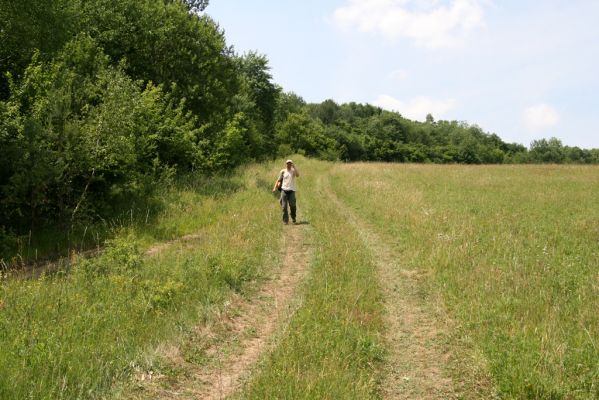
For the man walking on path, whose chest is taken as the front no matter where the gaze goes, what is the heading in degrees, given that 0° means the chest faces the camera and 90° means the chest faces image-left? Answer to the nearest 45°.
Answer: approximately 0°
